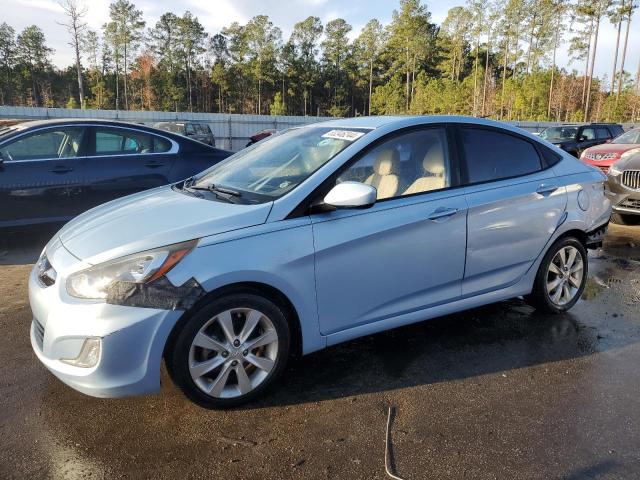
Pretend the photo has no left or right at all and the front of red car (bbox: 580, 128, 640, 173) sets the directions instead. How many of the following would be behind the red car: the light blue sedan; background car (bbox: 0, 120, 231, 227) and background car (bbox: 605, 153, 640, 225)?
0

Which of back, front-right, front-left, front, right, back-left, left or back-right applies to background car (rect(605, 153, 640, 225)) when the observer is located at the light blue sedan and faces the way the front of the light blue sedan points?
back

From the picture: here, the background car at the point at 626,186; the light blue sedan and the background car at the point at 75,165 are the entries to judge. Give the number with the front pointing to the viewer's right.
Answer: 0

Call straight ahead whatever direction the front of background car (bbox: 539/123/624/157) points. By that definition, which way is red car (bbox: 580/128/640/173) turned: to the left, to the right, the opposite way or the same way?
the same way

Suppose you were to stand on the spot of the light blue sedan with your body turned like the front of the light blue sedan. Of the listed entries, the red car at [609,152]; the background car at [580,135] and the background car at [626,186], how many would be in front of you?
0

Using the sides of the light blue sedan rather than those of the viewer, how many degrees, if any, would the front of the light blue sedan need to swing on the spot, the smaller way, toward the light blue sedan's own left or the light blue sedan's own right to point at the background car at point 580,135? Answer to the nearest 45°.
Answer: approximately 180°

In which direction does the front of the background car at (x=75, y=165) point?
to the viewer's left

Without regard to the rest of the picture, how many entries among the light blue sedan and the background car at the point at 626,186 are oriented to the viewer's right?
0

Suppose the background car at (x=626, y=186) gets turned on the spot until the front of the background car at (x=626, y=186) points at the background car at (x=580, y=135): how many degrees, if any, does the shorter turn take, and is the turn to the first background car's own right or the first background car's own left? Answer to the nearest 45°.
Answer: approximately 135° to the first background car's own right

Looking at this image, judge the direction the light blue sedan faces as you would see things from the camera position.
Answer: facing the viewer and to the left of the viewer

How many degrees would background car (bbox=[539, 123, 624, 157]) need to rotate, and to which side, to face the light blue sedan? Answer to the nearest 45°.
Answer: approximately 45° to its left

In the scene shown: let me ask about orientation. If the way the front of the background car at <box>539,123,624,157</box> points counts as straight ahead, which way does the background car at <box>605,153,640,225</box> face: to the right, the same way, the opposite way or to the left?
the same way

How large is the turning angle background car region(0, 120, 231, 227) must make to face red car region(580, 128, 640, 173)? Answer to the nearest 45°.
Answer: approximately 180°
